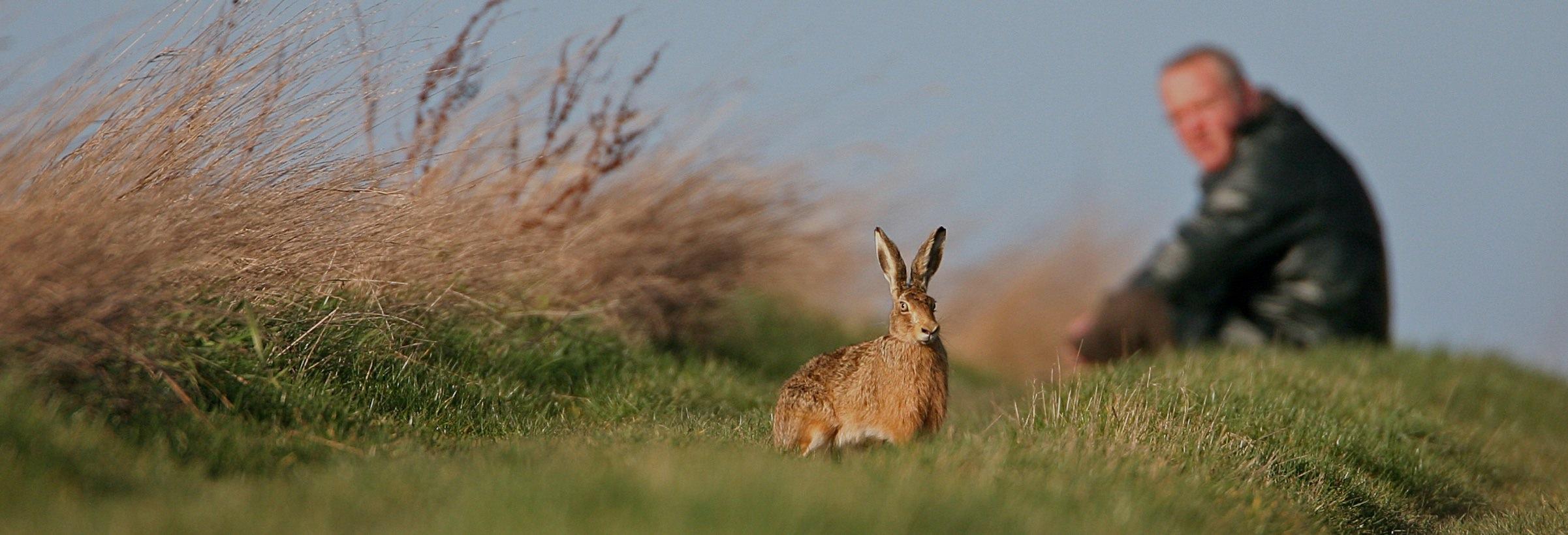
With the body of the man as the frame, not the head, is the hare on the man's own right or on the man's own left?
on the man's own left

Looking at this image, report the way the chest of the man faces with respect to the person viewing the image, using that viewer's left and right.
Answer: facing to the left of the viewer

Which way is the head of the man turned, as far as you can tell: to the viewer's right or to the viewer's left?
to the viewer's left
